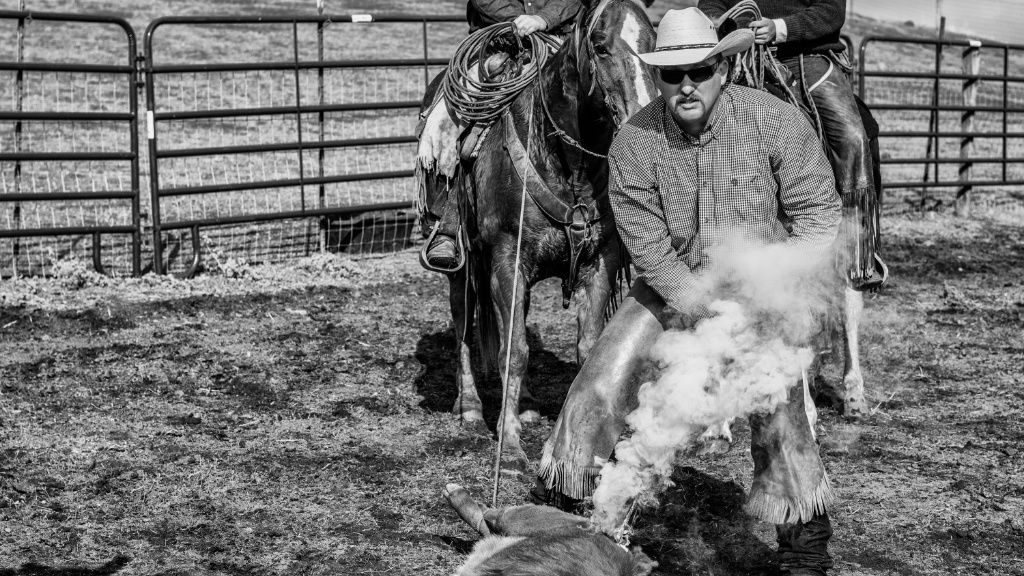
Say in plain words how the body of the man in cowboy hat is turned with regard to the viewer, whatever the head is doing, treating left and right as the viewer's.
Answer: facing the viewer

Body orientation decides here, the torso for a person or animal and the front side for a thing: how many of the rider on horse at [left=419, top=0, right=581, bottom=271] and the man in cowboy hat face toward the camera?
2

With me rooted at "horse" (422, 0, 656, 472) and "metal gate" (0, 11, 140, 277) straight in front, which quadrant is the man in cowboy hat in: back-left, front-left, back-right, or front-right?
back-left

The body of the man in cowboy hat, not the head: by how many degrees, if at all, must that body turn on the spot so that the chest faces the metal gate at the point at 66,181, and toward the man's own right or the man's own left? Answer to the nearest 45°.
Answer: approximately 135° to the man's own right

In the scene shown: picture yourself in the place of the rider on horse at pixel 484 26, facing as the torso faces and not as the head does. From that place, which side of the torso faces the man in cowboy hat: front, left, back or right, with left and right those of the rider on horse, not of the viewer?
front

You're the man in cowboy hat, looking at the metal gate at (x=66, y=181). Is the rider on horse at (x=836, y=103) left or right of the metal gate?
right

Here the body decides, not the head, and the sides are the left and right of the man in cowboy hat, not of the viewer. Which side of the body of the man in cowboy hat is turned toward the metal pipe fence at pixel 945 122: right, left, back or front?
back

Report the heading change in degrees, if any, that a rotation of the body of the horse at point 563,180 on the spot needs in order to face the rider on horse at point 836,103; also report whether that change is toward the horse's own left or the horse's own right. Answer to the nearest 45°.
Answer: approximately 90° to the horse's own left

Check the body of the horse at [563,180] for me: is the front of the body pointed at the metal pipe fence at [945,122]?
no

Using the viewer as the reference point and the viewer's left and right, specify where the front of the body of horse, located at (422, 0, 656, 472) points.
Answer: facing the viewer and to the right of the viewer

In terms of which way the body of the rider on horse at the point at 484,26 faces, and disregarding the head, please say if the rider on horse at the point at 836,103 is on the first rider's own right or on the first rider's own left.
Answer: on the first rider's own left

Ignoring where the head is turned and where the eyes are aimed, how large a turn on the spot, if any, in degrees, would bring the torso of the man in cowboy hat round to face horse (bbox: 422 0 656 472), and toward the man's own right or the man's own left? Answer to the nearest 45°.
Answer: approximately 180°

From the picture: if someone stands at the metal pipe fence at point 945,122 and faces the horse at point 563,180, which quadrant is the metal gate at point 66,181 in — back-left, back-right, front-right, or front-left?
front-right

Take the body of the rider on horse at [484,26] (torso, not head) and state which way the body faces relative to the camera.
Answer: toward the camera
